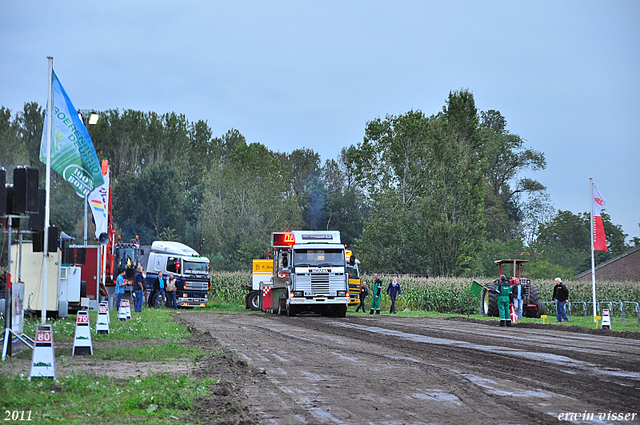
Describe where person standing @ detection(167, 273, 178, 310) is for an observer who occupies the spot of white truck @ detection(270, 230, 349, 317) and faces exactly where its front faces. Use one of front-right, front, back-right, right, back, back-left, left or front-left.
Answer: back-right

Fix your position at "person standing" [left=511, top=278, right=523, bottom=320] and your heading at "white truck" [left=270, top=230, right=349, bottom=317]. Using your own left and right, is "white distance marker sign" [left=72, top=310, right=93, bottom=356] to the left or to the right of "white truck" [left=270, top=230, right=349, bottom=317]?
left

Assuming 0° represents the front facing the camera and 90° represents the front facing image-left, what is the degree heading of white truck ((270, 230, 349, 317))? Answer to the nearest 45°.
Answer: approximately 0°

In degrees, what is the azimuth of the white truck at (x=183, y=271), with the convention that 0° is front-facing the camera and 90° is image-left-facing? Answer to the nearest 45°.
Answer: approximately 315°
